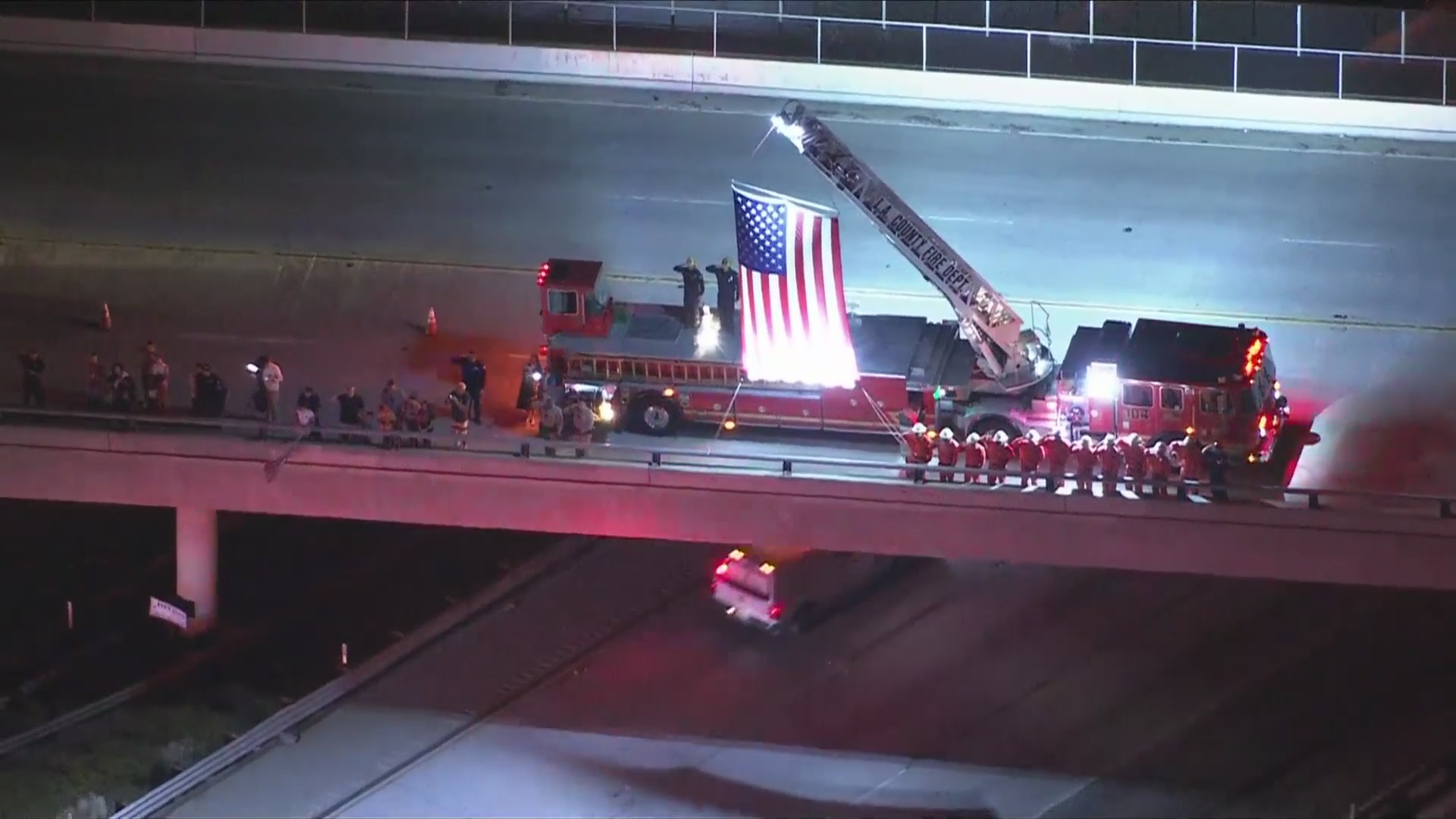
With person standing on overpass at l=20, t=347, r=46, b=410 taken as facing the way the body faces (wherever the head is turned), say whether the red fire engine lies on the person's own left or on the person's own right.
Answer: on the person's own left

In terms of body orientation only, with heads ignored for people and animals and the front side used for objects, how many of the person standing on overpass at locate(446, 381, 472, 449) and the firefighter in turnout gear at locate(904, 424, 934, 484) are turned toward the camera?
2

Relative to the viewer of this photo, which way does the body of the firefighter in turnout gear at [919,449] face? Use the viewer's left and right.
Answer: facing the viewer

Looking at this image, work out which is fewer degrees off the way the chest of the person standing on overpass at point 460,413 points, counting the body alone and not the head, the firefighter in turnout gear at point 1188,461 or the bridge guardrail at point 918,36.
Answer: the firefighter in turnout gear

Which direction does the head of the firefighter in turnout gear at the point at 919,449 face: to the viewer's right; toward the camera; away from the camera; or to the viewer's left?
toward the camera

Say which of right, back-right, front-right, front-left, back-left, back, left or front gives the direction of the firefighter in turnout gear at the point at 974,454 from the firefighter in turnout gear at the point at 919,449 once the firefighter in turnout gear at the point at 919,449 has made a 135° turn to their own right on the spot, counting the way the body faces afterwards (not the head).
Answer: back-right

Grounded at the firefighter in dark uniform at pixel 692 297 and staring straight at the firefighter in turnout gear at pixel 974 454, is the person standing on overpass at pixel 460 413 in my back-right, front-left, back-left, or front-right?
back-right

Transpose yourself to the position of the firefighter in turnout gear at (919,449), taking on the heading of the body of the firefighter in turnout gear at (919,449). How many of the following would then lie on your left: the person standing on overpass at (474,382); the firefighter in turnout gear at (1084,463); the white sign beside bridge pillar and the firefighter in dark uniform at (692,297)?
1

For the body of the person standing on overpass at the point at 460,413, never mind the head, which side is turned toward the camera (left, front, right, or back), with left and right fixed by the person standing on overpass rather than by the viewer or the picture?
front

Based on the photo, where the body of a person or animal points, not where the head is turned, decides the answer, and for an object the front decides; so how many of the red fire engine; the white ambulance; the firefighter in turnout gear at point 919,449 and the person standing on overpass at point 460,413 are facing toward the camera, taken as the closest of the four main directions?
2

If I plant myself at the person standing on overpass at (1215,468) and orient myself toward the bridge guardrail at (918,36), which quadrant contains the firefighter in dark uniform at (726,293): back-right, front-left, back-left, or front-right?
front-left

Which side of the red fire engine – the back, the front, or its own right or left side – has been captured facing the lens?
right

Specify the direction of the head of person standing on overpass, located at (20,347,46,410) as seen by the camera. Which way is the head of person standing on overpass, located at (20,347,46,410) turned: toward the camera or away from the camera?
toward the camera

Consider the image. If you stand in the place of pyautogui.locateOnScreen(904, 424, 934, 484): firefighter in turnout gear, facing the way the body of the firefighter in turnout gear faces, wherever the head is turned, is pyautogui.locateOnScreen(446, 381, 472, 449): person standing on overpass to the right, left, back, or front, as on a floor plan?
right

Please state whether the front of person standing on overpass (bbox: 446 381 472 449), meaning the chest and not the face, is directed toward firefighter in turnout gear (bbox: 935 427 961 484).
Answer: no

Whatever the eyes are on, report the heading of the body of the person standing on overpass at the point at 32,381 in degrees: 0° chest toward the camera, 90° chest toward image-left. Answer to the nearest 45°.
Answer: approximately 0°

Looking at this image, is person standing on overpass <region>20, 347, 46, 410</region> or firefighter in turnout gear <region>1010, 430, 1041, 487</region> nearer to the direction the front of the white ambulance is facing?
the firefighter in turnout gear
